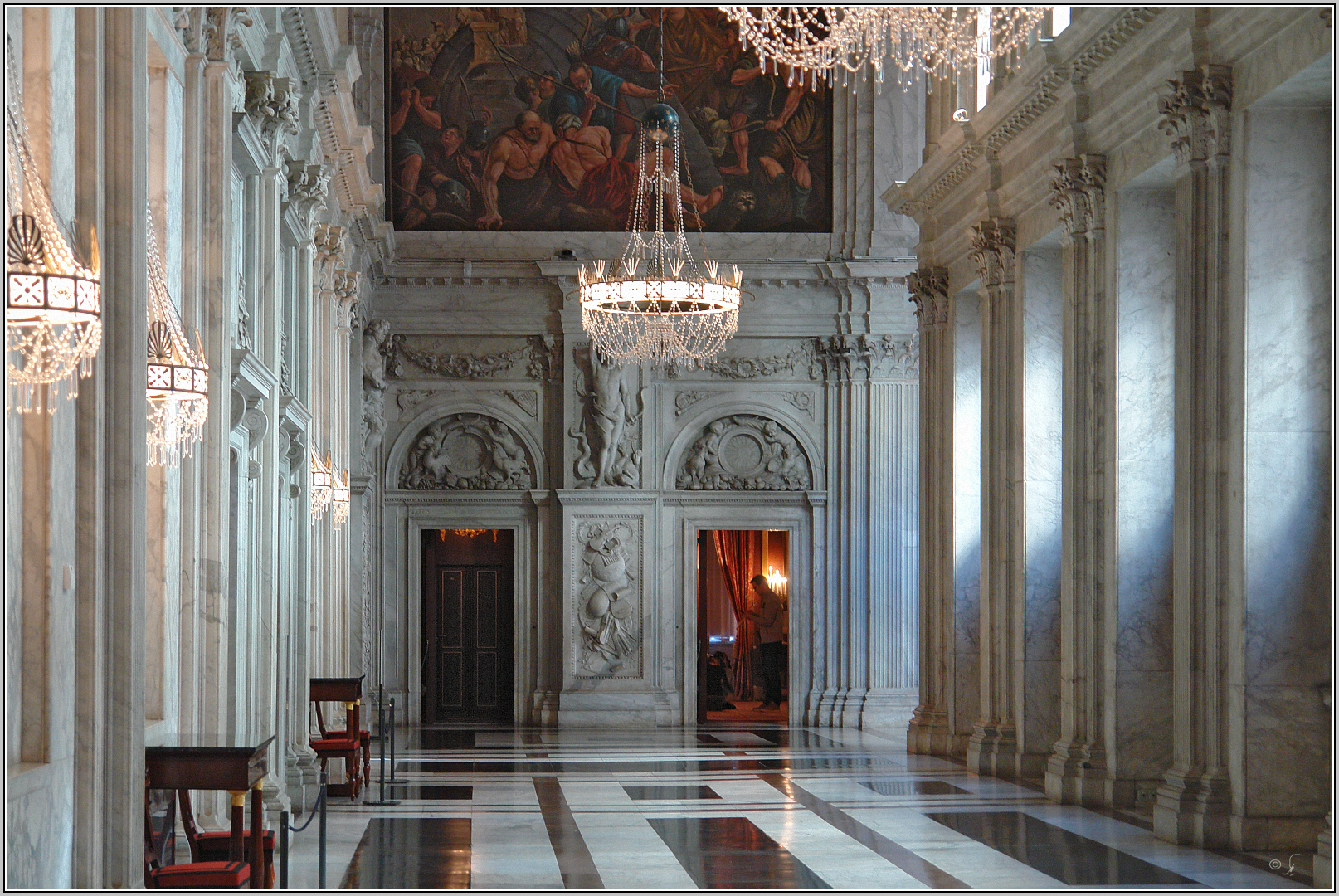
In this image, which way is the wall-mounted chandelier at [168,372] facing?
to the viewer's right

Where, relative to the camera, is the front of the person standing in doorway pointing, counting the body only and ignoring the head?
to the viewer's left

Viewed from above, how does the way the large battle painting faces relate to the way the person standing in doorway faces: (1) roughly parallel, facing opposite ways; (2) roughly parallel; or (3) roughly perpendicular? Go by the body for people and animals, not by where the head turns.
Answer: roughly perpendicular

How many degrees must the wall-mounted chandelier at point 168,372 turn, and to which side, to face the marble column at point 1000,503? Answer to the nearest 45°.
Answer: approximately 45° to its left

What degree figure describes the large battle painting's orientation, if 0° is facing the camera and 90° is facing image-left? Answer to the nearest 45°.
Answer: approximately 0°

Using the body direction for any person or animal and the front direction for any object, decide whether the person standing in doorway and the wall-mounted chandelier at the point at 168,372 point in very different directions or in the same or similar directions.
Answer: very different directions
